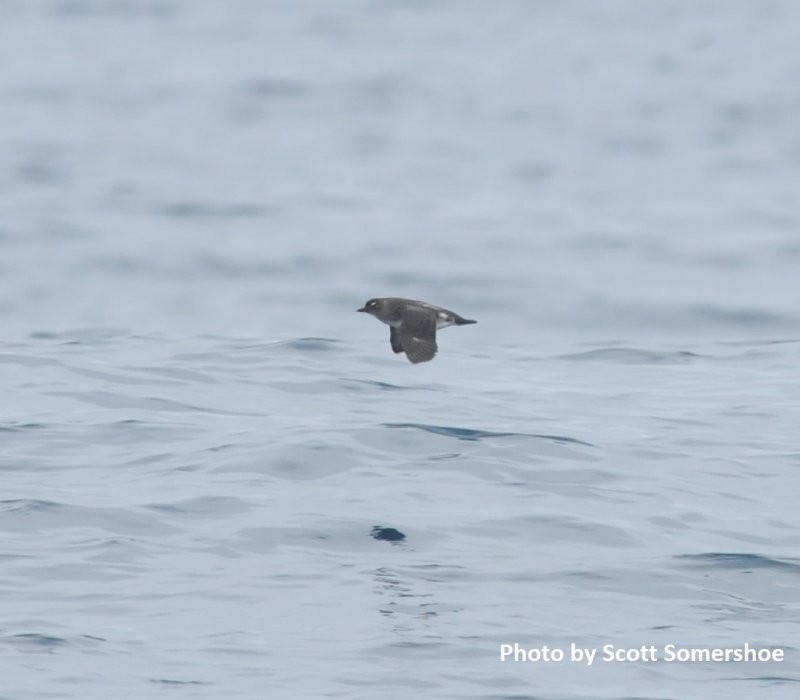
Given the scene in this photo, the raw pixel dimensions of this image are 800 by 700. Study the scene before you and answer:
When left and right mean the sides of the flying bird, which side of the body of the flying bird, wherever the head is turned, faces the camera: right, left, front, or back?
left
